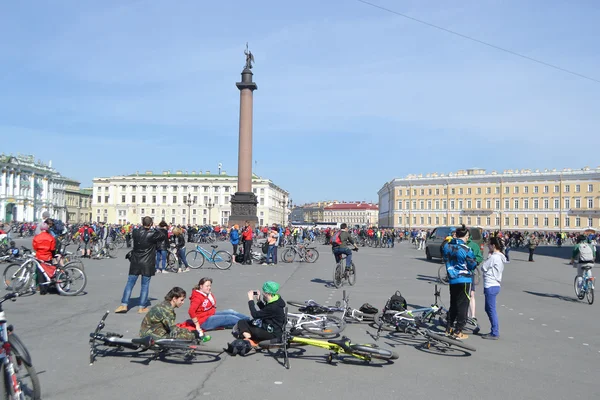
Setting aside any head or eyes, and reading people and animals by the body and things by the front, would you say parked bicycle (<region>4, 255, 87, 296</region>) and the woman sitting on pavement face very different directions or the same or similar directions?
very different directions

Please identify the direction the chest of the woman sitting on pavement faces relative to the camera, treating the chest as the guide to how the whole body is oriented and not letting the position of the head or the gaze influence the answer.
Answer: to the viewer's right

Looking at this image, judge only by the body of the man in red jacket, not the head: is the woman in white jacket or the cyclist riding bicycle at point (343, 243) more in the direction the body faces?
the cyclist riding bicycle

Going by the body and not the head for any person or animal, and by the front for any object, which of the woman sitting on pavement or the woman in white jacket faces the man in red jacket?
the woman in white jacket

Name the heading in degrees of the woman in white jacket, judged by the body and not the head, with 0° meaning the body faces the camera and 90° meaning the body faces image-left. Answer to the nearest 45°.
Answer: approximately 90°

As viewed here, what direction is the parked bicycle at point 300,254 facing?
to the viewer's left
